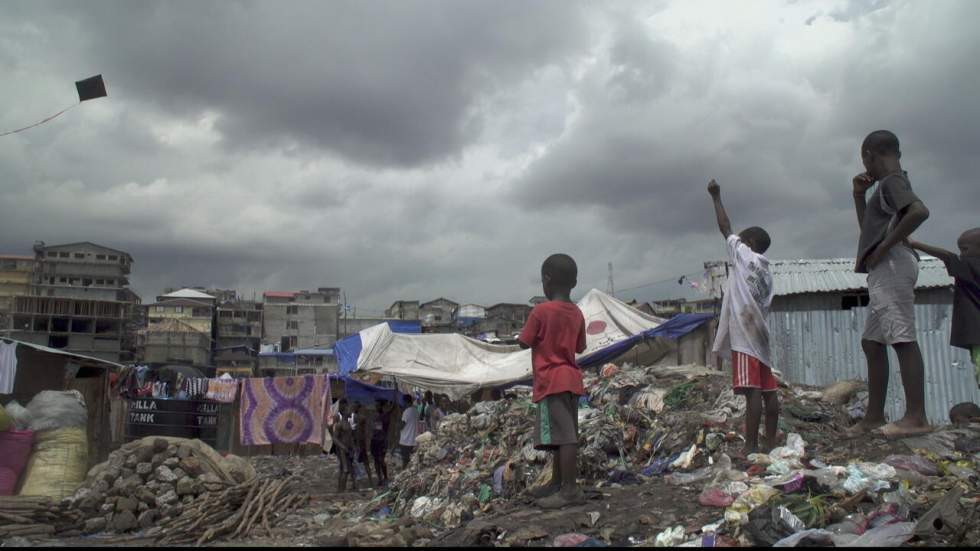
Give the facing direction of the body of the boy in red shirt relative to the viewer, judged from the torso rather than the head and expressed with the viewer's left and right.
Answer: facing away from the viewer and to the left of the viewer

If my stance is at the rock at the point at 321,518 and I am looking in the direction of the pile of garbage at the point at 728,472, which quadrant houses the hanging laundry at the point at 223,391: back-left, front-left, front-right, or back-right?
back-left

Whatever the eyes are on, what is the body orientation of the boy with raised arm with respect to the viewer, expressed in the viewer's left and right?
facing away from the viewer and to the left of the viewer

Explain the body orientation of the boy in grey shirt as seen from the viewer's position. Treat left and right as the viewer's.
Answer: facing to the left of the viewer

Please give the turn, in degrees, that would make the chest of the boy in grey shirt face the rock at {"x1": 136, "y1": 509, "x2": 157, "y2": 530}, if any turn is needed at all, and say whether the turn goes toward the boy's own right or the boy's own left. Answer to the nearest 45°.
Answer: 0° — they already face it
